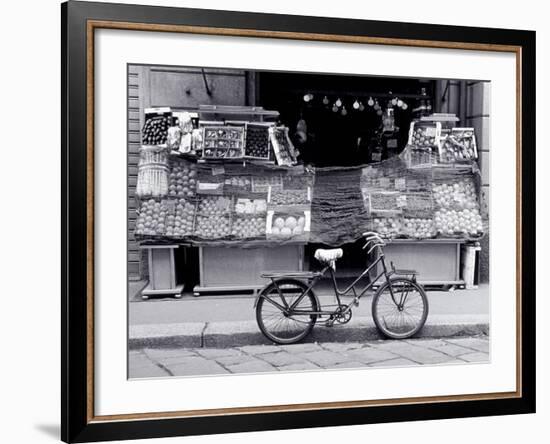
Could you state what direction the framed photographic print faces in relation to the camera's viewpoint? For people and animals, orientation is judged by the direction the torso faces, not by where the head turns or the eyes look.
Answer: facing the viewer and to the right of the viewer
